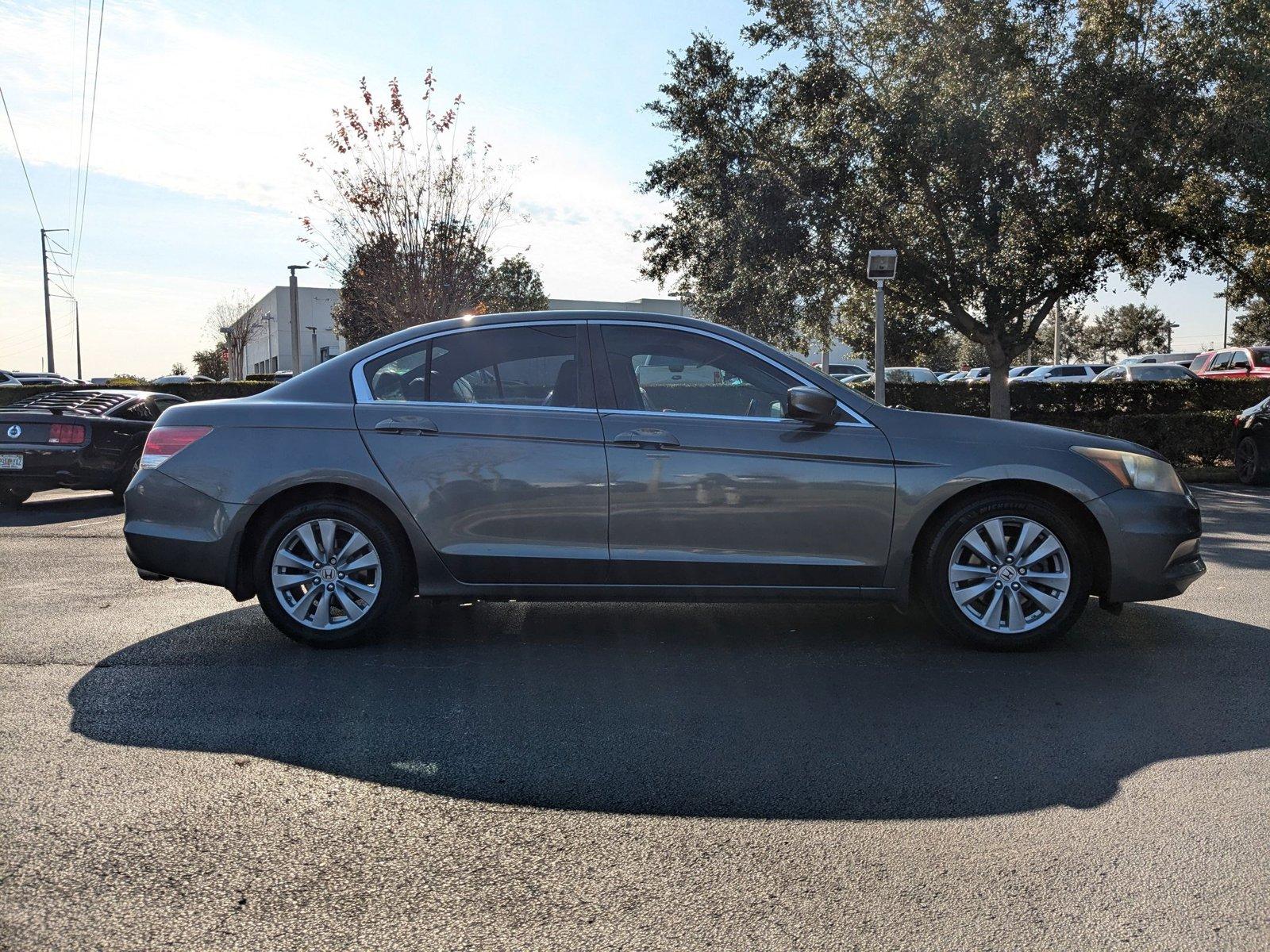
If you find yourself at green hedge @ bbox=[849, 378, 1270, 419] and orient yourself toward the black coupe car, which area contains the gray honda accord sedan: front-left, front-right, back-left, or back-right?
front-left

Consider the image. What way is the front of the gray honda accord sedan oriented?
to the viewer's right

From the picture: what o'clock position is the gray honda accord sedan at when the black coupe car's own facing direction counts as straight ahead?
The gray honda accord sedan is roughly at 4 o'clock from the black coupe car.

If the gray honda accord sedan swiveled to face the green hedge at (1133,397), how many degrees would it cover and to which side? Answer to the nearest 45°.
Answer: approximately 45° to its left

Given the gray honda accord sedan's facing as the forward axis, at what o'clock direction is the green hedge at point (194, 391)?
The green hedge is roughly at 8 o'clock from the gray honda accord sedan.

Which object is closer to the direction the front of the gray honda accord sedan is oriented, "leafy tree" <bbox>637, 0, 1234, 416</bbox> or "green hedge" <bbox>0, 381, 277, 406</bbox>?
the leafy tree

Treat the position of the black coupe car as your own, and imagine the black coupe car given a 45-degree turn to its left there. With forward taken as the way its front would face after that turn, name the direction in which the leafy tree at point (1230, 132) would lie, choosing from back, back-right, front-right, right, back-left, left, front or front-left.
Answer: right

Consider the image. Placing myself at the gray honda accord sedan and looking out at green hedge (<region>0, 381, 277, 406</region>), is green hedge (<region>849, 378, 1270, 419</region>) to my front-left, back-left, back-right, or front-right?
front-right

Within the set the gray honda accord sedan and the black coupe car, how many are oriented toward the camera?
0

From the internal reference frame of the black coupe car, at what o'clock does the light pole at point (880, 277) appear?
The light pole is roughly at 2 o'clock from the black coupe car.

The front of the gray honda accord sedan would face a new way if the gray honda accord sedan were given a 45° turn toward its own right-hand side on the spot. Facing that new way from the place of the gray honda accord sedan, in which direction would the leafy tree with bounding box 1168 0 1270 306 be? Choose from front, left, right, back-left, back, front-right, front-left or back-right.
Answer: left

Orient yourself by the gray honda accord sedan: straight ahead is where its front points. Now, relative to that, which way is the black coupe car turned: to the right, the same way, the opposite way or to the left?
to the left

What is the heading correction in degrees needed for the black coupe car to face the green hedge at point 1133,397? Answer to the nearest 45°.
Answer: approximately 45° to its right

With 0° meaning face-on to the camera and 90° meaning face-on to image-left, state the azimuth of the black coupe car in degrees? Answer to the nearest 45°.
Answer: approximately 225°
